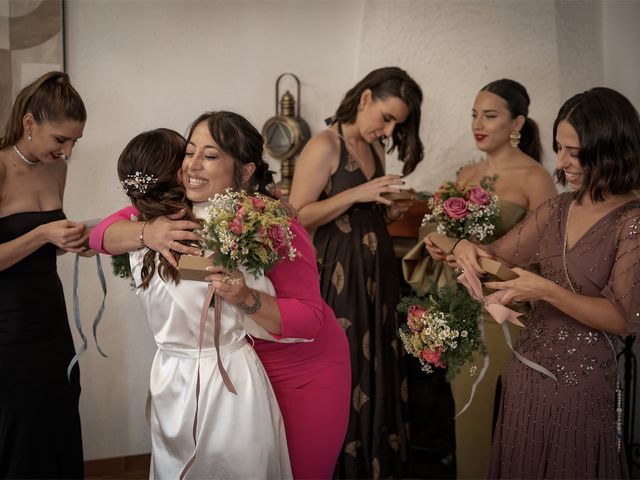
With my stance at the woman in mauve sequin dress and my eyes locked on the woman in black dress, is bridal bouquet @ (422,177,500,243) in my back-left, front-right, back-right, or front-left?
front-right

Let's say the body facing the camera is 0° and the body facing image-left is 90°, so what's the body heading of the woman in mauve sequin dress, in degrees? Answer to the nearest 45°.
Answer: approximately 45°

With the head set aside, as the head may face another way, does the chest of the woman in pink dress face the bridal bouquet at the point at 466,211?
no

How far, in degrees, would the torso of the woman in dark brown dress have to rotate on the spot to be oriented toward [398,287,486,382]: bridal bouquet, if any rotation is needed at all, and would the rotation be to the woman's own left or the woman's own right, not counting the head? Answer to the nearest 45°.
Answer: approximately 45° to the woman's own right

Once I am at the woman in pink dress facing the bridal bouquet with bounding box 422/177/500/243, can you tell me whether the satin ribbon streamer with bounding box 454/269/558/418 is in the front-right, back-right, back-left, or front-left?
front-right

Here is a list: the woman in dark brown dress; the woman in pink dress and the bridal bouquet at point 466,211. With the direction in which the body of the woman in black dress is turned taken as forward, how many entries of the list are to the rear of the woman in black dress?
0

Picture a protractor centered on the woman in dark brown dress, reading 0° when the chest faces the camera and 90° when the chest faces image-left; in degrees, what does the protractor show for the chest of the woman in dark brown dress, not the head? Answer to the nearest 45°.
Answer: approximately 315°

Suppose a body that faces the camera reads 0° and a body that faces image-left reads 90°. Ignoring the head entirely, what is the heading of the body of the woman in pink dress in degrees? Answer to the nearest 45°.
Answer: approximately 45°

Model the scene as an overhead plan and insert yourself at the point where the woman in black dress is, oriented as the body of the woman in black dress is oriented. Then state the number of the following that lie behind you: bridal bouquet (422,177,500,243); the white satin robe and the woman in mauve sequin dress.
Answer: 0

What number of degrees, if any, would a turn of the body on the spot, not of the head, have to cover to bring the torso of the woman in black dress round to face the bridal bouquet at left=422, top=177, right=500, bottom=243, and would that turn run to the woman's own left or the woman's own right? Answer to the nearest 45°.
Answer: approximately 45° to the woman's own left

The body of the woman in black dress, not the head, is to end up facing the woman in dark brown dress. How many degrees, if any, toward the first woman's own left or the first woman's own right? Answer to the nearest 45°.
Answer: approximately 45° to the first woman's own left

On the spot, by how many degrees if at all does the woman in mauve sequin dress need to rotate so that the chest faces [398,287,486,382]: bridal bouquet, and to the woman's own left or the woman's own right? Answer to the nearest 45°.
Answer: approximately 45° to the woman's own right

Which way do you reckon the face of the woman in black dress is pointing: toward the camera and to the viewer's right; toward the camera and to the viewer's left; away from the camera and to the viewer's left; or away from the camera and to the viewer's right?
toward the camera and to the viewer's right

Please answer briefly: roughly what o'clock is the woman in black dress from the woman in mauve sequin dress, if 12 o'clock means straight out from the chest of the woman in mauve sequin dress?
The woman in black dress is roughly at 1 o'clock from the woman in mauve sequin dress.

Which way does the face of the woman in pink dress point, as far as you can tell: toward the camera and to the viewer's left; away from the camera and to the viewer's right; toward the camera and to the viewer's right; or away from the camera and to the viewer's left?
toward the camera and to the viewer's left
